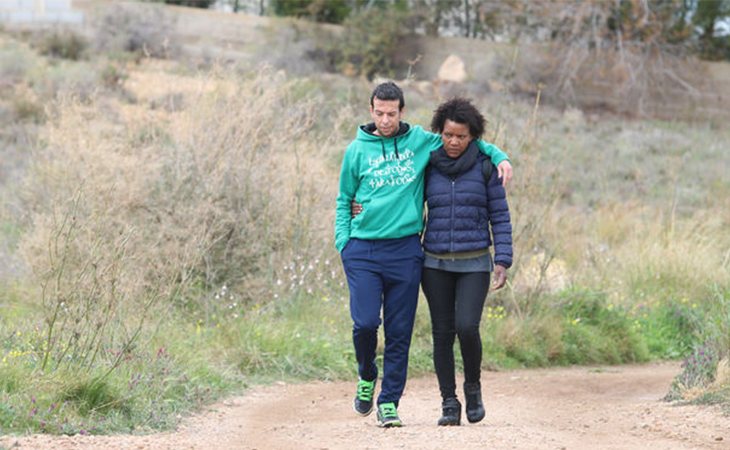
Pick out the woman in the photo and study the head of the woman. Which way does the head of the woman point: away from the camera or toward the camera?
toward the camera

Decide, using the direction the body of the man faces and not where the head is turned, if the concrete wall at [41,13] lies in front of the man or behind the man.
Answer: behind

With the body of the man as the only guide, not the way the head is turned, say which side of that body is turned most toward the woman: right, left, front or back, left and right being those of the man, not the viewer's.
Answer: left

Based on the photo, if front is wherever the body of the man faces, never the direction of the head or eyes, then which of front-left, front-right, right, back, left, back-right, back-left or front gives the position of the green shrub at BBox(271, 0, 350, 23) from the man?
back

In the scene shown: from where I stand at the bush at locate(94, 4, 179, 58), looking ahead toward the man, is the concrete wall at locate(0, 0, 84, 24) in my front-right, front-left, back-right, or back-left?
back-right

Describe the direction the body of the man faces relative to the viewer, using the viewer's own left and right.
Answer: facing the viewer

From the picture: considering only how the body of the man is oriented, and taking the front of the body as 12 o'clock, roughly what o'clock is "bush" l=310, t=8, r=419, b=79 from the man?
The bush is roughly at 6 o'clock from the man.

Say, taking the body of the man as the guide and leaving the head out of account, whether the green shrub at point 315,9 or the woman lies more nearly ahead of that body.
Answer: the woman

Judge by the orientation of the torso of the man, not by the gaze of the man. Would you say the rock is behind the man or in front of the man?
behind

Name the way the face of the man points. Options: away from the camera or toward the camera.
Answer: toward the camera
